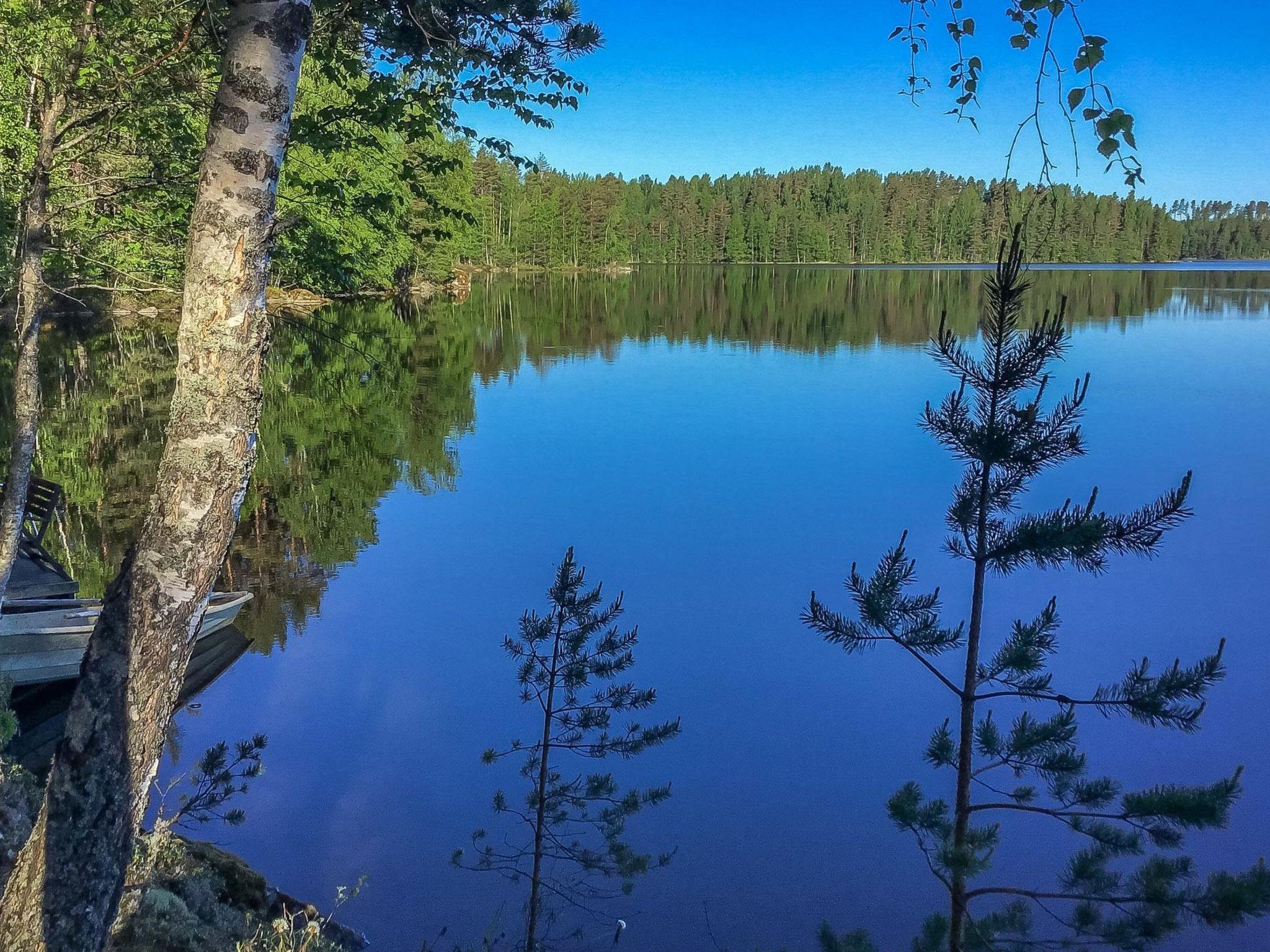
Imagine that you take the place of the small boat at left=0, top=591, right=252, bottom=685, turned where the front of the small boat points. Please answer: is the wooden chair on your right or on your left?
on your left

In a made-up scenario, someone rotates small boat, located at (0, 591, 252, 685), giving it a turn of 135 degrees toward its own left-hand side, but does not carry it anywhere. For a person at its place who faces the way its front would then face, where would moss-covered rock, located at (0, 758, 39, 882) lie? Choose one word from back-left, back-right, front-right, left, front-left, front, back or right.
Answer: back-left

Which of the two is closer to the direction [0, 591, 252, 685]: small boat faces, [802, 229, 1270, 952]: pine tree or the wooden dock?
the pine tree

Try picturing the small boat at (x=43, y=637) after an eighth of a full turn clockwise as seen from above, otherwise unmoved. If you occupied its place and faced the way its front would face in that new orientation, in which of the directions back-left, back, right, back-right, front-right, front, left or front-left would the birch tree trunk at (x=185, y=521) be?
front-right

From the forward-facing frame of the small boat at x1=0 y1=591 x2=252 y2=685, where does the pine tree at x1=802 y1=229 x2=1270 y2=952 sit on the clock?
The pine tree is roughly at 2 o'clock from the small boat.

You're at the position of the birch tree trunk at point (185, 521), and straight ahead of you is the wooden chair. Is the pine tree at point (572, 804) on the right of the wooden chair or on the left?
right

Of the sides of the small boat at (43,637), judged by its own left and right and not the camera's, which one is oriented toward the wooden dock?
left

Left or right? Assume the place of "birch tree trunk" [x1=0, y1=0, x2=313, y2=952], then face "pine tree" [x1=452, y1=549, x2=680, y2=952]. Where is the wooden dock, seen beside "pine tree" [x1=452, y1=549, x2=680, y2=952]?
left

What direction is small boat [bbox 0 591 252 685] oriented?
to the viewer's right

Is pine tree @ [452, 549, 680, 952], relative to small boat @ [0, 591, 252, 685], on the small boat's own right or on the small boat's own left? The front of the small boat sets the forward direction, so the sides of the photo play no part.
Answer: on the small boat's own right
